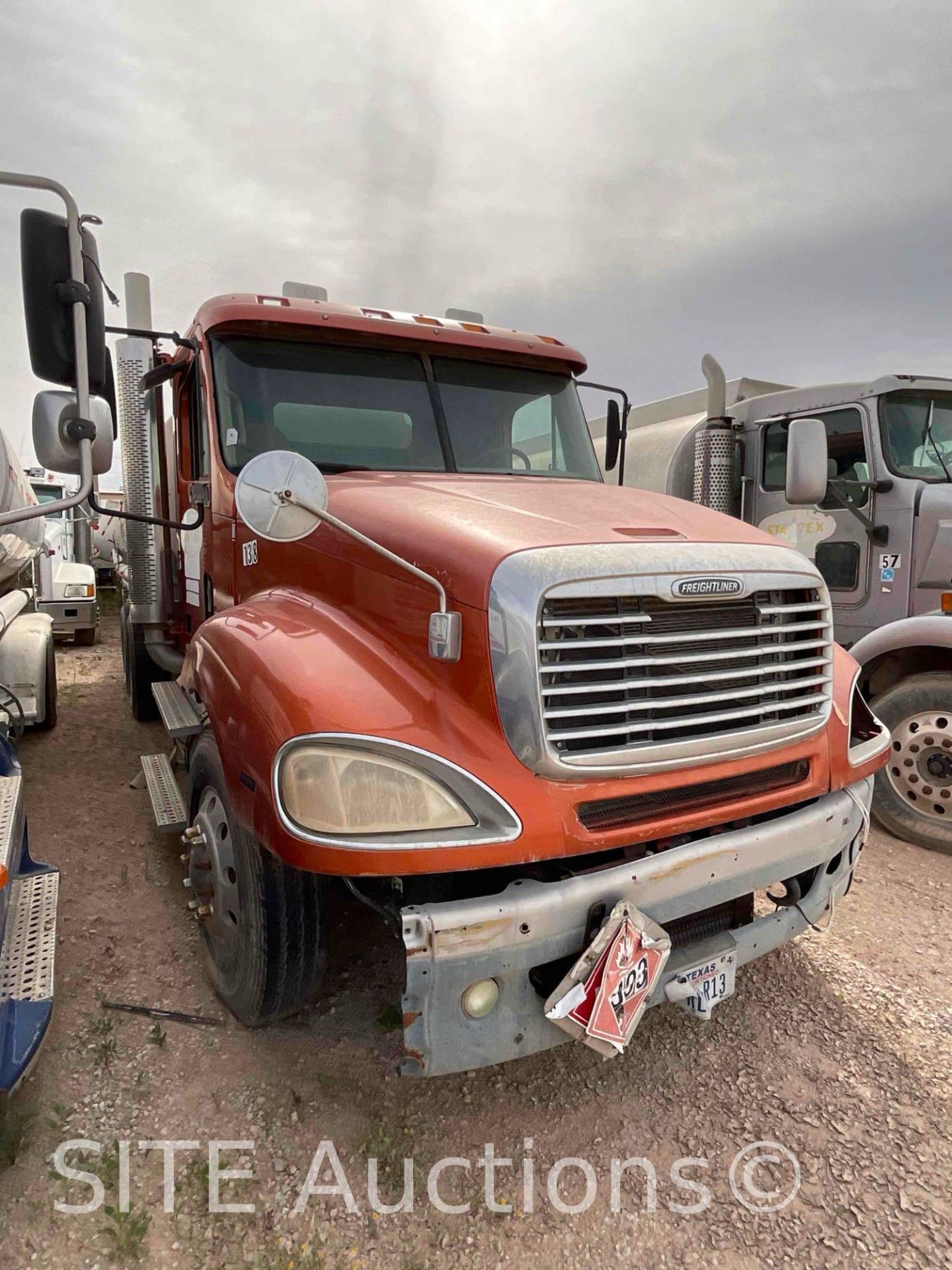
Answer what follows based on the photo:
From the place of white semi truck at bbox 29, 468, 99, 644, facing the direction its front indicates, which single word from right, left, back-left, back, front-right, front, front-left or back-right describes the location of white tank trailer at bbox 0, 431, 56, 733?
front

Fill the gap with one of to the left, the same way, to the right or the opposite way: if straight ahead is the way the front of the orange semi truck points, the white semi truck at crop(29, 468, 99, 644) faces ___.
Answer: the same way

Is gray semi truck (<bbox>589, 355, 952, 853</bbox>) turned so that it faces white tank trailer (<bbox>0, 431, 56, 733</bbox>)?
no

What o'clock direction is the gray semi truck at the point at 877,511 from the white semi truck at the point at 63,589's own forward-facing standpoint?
the gray semi truck at the point at 877,511 is roughly at 11 o'clock from the white semi truck at the point at 63,589.

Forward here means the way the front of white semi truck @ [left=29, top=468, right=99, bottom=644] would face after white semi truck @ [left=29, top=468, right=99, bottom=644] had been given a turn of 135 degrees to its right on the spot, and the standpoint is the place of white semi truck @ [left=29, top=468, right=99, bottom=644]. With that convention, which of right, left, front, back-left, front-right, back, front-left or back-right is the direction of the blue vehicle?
back-left

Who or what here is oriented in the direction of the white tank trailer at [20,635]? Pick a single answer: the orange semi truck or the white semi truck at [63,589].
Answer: the white semi truck

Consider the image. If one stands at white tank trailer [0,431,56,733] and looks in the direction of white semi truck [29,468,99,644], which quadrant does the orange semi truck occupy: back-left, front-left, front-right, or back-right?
back-right

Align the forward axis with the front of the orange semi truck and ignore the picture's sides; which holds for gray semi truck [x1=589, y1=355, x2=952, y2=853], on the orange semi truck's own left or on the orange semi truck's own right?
on the orange semi truck's own left

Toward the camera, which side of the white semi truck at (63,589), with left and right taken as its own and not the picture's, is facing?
front

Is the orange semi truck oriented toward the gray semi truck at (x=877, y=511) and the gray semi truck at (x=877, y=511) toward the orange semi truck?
no

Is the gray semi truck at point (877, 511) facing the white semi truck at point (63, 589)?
no

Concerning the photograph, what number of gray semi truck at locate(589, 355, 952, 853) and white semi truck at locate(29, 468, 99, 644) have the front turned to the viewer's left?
0

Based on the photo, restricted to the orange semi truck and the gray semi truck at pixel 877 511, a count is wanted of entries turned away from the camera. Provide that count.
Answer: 0

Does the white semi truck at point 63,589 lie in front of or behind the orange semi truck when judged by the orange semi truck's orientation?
behind

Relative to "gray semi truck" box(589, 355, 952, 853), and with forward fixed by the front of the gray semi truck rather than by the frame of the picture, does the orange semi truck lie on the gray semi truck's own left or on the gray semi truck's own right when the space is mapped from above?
on the gray semi truck's own right

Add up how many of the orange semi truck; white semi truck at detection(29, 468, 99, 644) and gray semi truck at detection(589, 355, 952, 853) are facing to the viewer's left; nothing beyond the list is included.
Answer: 0
